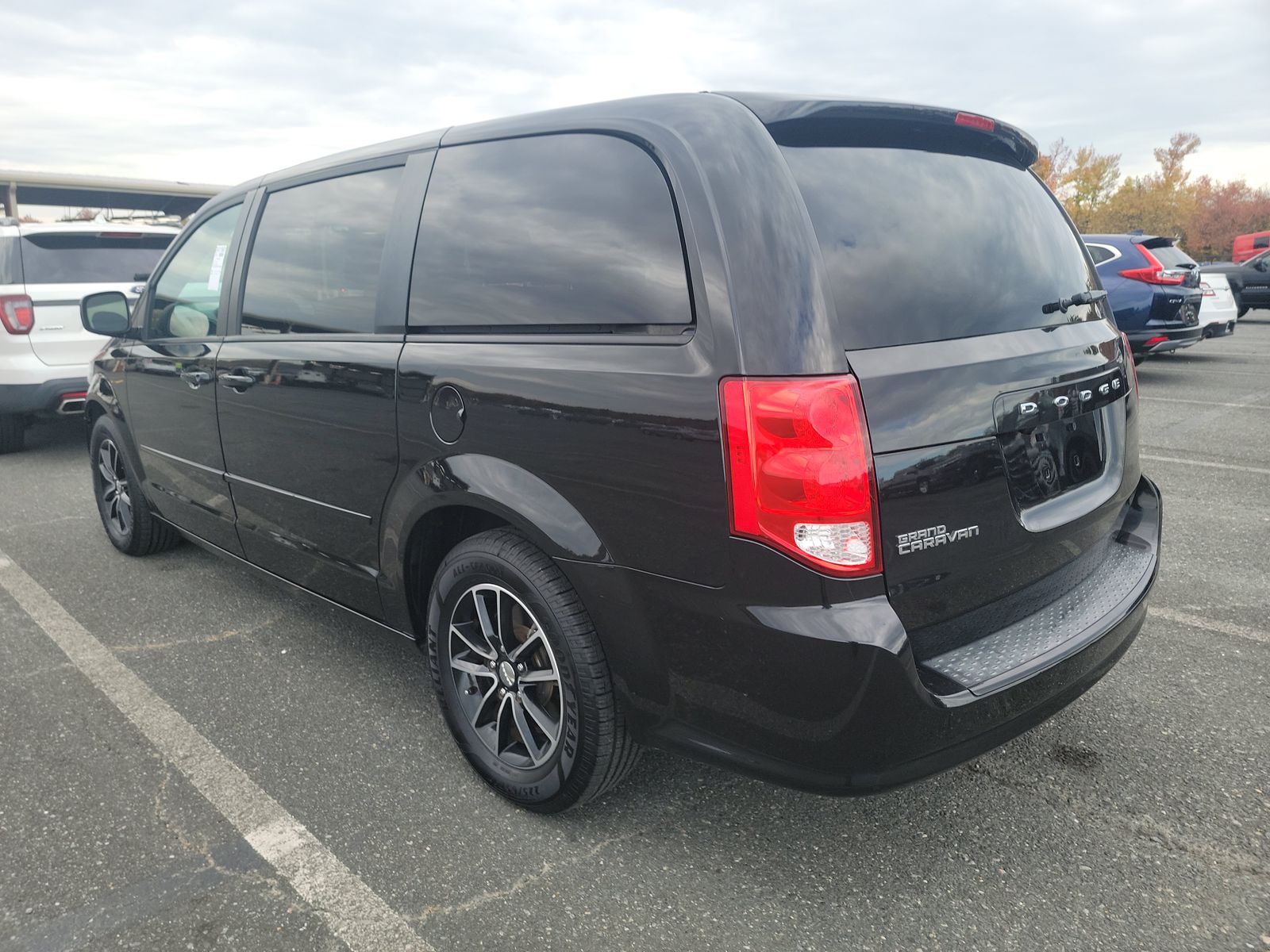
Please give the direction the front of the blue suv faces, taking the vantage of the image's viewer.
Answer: facing away from the viewer and to the left of the viewer

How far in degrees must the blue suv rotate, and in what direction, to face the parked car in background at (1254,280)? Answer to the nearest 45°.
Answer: approximately 45° to its right

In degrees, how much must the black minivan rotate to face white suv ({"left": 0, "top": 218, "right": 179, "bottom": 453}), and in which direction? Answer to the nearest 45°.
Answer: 0° — it already faces it

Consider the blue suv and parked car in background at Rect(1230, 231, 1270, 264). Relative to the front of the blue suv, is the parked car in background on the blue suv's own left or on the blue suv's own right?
on the blue suv's own right

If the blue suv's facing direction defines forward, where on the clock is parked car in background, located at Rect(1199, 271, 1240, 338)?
The parked car in background is roughly at 2 o'clock from the blue suv.

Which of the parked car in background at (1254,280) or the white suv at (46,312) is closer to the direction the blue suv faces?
the parked car in background

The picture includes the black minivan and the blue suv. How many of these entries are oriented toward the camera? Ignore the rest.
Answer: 0

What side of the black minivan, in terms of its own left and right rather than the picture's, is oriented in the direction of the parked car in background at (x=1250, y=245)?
right

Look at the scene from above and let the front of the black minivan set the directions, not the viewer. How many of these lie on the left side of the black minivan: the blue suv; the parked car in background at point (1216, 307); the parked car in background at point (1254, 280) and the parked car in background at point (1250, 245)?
0

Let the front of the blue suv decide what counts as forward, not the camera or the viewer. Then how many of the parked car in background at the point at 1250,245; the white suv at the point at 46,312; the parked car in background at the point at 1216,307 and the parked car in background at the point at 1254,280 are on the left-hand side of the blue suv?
1

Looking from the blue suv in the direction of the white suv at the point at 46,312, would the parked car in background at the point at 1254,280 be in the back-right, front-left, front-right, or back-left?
back-right

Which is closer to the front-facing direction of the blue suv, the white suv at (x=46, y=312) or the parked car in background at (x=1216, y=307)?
the parked car in background

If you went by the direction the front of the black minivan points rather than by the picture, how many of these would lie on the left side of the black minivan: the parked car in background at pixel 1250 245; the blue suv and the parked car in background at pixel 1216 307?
0

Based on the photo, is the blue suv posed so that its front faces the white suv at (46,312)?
no

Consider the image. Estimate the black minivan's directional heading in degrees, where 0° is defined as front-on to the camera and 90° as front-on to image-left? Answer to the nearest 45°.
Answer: approximately 135°

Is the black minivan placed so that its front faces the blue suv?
no
